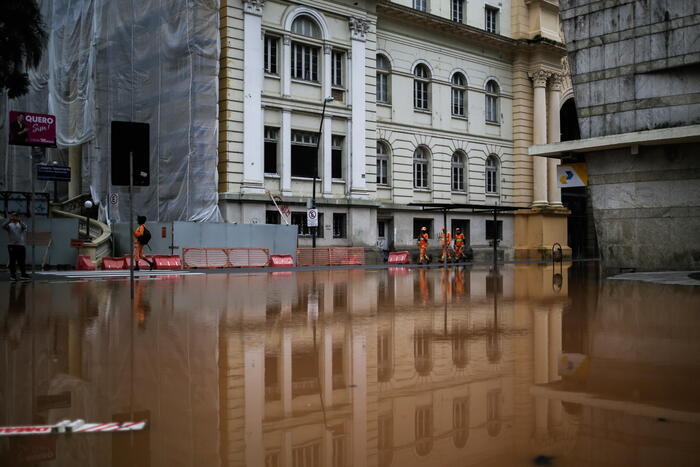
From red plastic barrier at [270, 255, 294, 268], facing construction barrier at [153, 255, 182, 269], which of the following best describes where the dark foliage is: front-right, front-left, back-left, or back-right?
front-left

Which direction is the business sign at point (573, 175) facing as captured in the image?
toward the camera

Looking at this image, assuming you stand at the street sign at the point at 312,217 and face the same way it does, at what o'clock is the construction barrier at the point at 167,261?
The construction barrier is roughly at 2 o'clock from the street sign.

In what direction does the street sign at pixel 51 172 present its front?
toward the camera

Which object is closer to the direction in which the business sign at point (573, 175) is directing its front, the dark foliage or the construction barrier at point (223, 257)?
the dark foliage

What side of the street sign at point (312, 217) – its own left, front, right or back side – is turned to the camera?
front

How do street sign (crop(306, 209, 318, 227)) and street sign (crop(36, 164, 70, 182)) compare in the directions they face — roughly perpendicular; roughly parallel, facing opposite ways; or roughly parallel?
roughly parallel

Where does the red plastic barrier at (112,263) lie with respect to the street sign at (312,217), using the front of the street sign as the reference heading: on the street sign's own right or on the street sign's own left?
on the street sign's own right

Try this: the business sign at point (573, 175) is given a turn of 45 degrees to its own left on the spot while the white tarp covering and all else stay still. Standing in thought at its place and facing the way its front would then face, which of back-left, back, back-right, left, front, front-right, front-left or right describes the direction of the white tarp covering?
back-right

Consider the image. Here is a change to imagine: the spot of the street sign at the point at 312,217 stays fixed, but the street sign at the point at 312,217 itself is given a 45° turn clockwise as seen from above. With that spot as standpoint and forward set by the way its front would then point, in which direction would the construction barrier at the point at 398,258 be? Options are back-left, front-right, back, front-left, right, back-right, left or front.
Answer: back

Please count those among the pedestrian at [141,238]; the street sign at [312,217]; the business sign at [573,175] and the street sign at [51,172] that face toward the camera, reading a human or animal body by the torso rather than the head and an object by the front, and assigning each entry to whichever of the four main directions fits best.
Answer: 3
